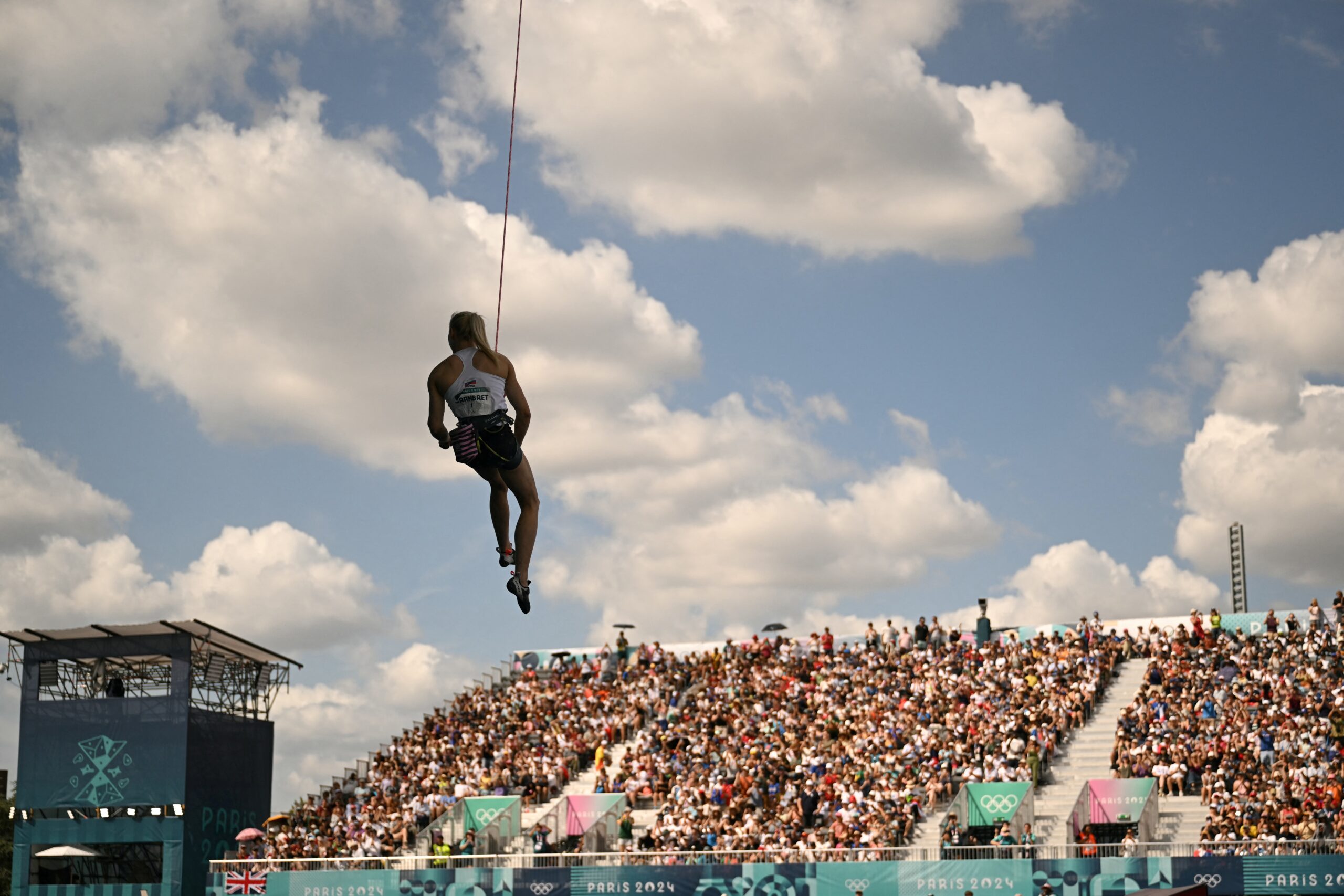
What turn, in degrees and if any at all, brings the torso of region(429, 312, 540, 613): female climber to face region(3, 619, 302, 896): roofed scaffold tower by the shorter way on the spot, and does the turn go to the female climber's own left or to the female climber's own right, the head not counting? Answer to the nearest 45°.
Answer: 0° — they already face it

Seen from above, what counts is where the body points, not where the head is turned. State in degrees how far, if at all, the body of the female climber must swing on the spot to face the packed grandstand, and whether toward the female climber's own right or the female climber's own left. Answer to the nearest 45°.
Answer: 0° — they already face them

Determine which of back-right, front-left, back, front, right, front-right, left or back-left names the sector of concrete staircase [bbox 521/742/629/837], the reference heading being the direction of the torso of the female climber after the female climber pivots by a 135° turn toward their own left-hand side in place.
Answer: back-right

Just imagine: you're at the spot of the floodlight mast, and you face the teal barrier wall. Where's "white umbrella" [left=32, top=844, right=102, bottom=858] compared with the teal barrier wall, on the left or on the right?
right

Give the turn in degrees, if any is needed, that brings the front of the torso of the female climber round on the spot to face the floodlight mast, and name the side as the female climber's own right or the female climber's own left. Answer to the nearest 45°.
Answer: approximately 45° to the female climber's own right

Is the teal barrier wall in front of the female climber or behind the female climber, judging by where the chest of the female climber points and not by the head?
in front

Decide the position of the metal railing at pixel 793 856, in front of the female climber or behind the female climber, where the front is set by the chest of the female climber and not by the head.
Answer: in front

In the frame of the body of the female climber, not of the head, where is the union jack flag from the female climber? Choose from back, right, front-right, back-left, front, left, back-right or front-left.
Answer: front

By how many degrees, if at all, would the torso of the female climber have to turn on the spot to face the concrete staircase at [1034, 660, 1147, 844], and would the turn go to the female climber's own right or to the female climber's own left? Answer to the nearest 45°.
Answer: approximately 45° to the female climber's own right

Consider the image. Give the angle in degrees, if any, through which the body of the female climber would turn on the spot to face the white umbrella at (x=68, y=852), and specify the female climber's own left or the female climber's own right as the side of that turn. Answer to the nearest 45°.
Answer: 0° — they already face it

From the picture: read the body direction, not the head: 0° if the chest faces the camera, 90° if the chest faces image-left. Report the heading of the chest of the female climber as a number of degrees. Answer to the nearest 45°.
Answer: approximately 180°
